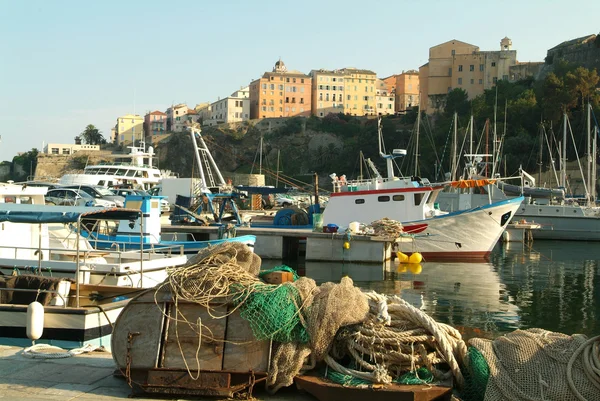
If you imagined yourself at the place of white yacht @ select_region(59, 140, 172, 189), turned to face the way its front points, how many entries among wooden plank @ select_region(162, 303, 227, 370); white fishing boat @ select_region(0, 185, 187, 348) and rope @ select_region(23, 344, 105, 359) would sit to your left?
3

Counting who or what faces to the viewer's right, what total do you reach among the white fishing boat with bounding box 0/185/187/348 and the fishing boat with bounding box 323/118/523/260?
2

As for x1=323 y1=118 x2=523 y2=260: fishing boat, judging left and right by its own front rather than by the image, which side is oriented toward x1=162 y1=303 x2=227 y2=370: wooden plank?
right

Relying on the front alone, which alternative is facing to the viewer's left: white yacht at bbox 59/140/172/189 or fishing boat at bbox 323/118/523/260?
the white yacht

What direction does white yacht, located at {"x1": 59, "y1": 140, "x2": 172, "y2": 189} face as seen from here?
to the viewer's left

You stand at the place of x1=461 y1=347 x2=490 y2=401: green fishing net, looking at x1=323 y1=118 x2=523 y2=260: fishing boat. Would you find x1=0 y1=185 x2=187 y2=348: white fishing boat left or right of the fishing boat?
left

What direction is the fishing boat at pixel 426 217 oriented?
to the viewer's right

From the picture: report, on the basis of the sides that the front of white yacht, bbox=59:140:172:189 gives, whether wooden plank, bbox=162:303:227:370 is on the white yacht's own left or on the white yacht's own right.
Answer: on the white yacht's own left

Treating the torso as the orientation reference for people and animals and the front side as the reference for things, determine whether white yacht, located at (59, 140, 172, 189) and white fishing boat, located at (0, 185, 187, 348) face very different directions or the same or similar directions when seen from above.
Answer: very different directions
